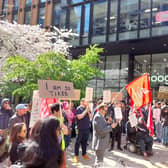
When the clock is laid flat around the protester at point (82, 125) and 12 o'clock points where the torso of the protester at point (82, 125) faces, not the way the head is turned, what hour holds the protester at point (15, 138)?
the protester at point (15, 138) is roughly at 2 o'clock from the protester at point (82, 125).

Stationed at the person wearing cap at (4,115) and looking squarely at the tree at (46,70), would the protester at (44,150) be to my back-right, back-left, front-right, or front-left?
back-right

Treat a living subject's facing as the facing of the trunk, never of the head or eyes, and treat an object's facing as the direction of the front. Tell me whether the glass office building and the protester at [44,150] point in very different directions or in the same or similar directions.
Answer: very different directions

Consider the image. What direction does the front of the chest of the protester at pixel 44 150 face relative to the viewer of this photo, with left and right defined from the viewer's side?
facing away from the viewer and to the right of the viewer

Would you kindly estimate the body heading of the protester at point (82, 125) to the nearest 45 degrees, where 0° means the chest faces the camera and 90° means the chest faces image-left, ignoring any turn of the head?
approximately 315°

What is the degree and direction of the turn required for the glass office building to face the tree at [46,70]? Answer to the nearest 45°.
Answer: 0° — it already faces it

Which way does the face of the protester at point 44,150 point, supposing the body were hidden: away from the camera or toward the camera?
away from the camera
